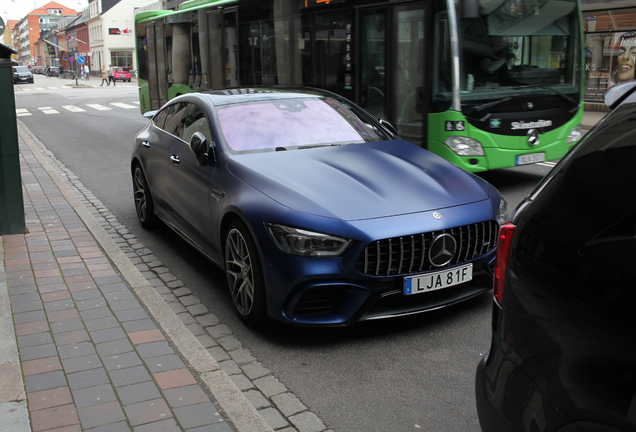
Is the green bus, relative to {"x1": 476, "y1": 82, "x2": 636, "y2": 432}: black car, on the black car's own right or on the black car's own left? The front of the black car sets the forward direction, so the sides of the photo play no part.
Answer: on the black car's own left

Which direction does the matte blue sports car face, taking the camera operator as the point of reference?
facing the viewer and to the right of the viewer

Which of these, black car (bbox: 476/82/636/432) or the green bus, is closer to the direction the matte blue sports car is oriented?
the black car

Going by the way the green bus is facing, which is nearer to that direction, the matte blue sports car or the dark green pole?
the matte blue sports car

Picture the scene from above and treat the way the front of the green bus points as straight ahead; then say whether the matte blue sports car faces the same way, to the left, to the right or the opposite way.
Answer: the same way

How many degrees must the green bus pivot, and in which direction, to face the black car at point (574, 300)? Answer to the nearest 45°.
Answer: approximately 45° to its right

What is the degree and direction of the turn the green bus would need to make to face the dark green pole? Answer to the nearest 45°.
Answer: approximately 90° to its right

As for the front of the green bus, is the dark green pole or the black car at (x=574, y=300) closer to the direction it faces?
the black car

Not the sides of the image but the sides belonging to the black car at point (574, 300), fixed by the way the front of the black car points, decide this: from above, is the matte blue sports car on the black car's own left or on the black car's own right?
on the black car's own left

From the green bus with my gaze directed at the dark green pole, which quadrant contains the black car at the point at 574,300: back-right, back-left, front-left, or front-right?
front-left

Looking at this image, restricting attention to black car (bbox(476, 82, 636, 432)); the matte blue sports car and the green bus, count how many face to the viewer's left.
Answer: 0

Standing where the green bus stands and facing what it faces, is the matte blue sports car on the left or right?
on its right

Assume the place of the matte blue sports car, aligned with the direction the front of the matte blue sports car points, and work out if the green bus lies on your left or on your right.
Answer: on your left
